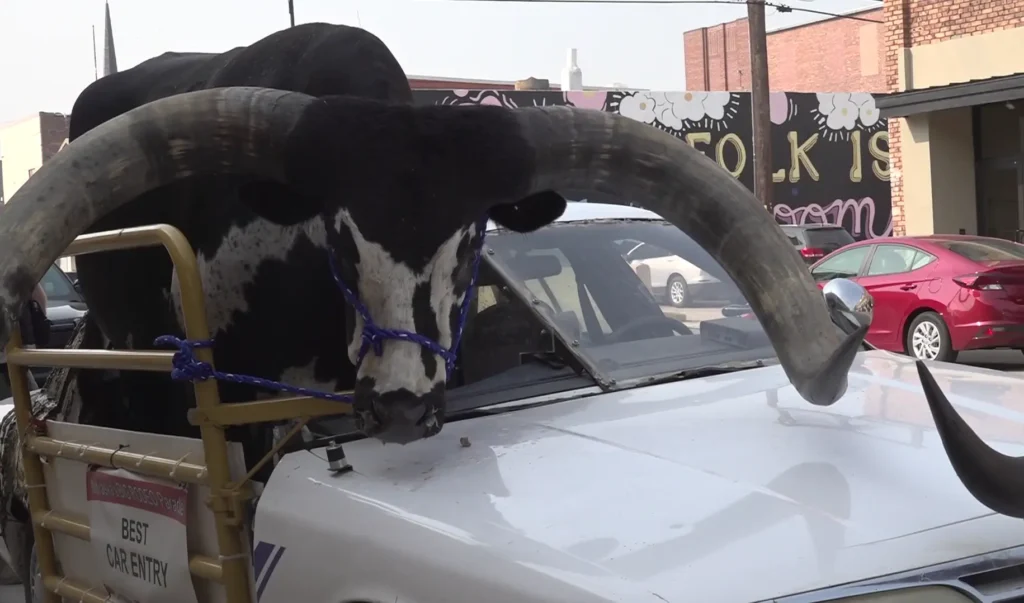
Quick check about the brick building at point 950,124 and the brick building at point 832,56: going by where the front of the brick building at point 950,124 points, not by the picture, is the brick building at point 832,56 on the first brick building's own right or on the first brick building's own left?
on the first brick building's own right

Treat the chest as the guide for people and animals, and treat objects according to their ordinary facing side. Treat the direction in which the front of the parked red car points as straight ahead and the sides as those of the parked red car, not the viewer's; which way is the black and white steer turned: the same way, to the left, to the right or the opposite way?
the opposite way

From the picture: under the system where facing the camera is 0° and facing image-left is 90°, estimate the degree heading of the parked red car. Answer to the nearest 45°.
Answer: approximately 135°

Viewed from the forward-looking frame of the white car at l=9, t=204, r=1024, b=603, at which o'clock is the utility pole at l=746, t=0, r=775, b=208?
The utility pole is roughly at 8 o'clock from the white car.

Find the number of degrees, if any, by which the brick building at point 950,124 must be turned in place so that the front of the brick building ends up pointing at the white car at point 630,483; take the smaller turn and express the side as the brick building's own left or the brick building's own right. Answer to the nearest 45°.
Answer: approximately 45° to the brick building's own left

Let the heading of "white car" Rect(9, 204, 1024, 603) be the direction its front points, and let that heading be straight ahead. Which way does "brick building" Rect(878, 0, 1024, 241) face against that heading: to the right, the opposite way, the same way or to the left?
to the right

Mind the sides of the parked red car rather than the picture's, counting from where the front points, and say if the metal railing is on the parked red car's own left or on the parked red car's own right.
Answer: on the parked red car's own left

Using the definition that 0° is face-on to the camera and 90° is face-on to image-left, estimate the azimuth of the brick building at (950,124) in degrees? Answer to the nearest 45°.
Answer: approximately 45°

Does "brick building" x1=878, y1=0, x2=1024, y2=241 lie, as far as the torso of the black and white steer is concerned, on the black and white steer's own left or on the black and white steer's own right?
on the black and white steer's own left
